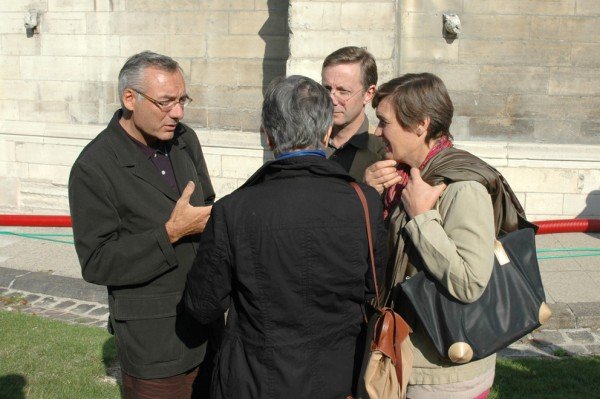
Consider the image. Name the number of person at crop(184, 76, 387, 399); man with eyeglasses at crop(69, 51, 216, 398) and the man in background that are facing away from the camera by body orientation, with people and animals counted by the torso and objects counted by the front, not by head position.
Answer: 1

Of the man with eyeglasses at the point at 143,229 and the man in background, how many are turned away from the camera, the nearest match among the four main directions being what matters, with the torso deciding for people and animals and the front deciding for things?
0

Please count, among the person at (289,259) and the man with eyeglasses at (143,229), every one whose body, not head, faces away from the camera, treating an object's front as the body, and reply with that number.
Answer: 1

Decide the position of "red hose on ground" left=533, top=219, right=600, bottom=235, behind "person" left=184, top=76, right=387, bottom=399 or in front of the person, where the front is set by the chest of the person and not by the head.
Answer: in front

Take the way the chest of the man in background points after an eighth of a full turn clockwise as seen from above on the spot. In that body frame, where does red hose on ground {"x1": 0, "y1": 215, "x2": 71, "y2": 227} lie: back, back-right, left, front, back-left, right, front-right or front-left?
front-right

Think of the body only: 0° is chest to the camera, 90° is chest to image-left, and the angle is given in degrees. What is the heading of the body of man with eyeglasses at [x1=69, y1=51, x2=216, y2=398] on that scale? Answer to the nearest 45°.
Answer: approximately 315°

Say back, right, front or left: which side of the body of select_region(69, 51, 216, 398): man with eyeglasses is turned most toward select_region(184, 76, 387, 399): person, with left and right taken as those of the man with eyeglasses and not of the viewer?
front

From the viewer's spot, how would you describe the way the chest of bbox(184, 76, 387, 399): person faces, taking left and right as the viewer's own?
facing away from the viewer

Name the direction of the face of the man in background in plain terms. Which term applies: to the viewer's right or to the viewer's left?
to the viewer's left

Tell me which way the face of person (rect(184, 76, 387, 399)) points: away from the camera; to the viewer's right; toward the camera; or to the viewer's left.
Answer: away from the camera

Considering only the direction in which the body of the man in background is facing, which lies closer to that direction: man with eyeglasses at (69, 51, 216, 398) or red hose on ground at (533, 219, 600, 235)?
the man with eyeglasses

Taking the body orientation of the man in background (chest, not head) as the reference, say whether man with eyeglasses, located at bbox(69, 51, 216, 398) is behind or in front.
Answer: in front

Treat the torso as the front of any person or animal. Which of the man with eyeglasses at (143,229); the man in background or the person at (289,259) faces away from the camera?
the person

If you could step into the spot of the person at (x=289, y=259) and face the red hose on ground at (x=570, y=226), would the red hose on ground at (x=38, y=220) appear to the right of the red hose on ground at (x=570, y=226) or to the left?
left

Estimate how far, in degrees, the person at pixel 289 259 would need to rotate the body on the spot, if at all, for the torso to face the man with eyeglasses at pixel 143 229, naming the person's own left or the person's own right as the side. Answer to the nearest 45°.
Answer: approximately 45° to the person's own left

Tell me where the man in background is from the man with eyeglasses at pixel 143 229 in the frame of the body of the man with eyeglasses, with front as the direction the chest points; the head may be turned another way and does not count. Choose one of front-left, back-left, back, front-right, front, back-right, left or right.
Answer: left
